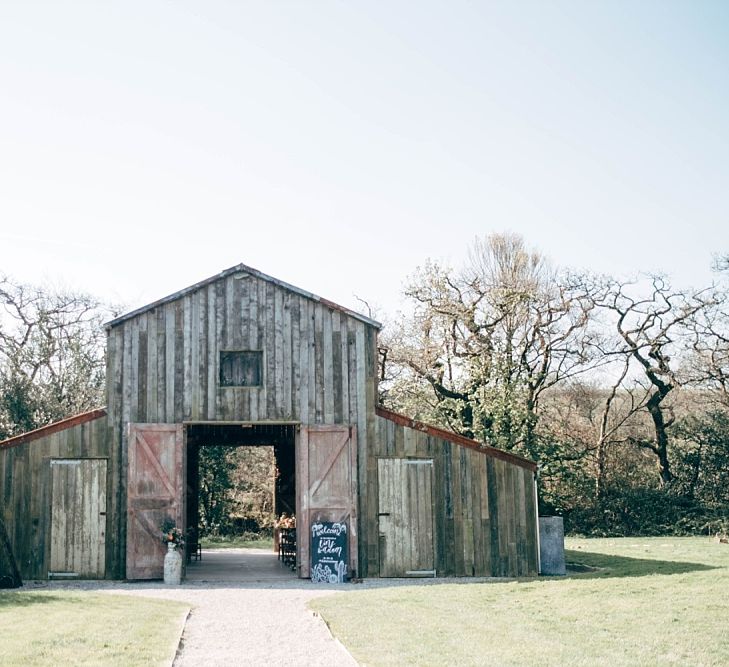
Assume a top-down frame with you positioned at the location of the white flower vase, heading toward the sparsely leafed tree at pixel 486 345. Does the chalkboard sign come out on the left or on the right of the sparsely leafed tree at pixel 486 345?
right

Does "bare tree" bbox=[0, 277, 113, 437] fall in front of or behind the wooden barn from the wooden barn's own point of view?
behind

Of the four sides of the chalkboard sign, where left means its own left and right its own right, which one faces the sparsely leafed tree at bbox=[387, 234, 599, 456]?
back

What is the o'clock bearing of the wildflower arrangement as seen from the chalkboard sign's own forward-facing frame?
The wildflower arrangement is roughly at 3 o'clock from the chalkboard sign.

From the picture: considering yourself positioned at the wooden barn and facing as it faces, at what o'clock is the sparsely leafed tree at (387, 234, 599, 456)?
The sparsely leafed tree is roughly at 7 o'clock from the wooden barn.

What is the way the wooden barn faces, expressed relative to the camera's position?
facing the viewer

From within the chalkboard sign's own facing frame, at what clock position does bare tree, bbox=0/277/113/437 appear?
The bare tree is roughly at 5 o'clock from the chalkboard sign.

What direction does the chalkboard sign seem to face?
toward the camera

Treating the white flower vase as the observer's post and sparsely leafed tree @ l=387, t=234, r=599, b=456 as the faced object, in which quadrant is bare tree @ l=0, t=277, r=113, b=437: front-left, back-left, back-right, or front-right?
front-left

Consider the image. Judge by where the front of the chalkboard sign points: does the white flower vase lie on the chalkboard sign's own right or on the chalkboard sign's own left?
on the chalkboard sign's own right

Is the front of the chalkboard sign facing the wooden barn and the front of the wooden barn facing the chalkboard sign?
no

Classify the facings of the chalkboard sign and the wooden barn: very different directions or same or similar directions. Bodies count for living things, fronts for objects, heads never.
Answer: same or similar directions
